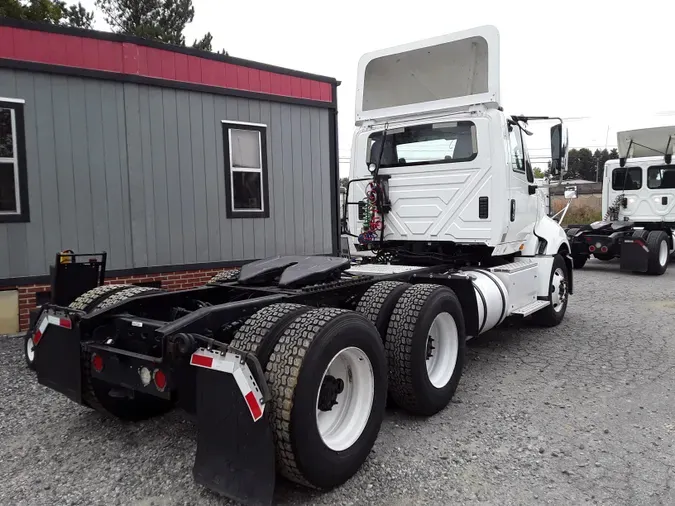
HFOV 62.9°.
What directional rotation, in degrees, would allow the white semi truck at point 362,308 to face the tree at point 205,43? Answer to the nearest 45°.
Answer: approximately 45° to its left

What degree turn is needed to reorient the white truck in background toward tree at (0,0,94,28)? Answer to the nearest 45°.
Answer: approximately 135° to its left

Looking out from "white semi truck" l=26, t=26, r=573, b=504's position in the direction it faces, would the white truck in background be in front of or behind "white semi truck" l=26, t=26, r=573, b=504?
in front

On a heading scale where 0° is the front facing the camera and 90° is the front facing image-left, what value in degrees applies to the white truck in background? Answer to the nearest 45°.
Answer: approximately 225°

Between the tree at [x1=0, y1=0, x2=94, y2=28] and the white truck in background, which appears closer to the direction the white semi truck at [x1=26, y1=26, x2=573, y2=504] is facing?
the white truck in background

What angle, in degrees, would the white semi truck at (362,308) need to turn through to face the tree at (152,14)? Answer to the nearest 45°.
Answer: approximately 45° to its left

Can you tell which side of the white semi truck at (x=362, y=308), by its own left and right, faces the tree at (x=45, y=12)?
left

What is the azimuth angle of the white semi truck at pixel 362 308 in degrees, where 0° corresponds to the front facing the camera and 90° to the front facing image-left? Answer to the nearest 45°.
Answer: approximately 225°

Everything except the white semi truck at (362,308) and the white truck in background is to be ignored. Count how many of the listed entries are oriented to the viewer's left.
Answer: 0

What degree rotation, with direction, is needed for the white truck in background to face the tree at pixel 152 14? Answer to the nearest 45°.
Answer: approximately 135° to its left
